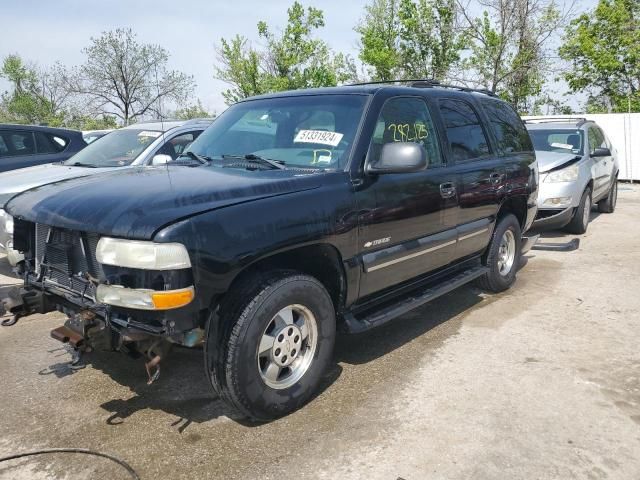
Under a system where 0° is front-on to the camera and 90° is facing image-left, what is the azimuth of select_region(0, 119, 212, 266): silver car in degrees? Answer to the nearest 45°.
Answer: approximately 45°

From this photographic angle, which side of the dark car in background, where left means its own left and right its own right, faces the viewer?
left

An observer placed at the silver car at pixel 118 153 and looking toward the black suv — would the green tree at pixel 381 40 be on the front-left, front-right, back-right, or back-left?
back-left

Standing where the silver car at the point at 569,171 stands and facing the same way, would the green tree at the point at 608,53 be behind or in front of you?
behind
